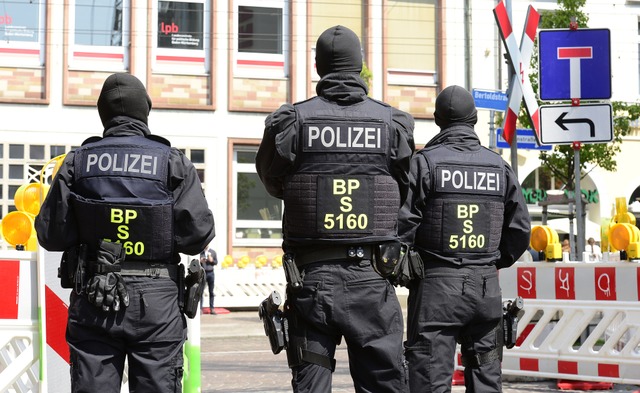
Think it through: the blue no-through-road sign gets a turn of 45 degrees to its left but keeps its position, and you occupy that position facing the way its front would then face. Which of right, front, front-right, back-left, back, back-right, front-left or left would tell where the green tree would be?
back-left

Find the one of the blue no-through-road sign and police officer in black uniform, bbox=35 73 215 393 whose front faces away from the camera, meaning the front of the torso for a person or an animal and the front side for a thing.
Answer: the police officer in black uniform

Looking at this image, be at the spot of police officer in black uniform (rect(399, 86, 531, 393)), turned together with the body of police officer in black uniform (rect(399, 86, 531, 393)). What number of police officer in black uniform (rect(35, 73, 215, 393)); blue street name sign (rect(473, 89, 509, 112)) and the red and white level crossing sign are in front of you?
2

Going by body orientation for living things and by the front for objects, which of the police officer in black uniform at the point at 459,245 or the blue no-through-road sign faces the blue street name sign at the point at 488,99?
the police officer in black uniform

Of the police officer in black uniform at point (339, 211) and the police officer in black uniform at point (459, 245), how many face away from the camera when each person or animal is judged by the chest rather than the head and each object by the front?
2

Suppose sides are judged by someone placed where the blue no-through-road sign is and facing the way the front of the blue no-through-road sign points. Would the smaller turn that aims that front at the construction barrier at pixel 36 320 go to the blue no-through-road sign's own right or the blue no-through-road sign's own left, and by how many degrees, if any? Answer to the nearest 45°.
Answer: approximately 45° to the blue no-through-road sign's own right

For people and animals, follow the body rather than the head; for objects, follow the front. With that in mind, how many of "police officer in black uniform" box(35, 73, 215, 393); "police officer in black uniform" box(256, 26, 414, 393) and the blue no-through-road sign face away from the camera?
2

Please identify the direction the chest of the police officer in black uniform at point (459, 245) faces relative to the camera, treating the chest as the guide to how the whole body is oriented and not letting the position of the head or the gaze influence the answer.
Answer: away from the camera

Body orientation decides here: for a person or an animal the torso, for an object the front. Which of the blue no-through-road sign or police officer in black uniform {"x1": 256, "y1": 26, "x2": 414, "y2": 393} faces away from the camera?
the police officer in black uniform

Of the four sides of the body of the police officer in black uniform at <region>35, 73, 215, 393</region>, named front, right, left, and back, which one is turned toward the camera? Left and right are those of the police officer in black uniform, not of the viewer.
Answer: back

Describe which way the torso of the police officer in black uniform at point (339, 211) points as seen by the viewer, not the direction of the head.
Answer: away from the camera

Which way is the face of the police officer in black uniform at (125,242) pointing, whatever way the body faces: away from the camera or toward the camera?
away from the camera
